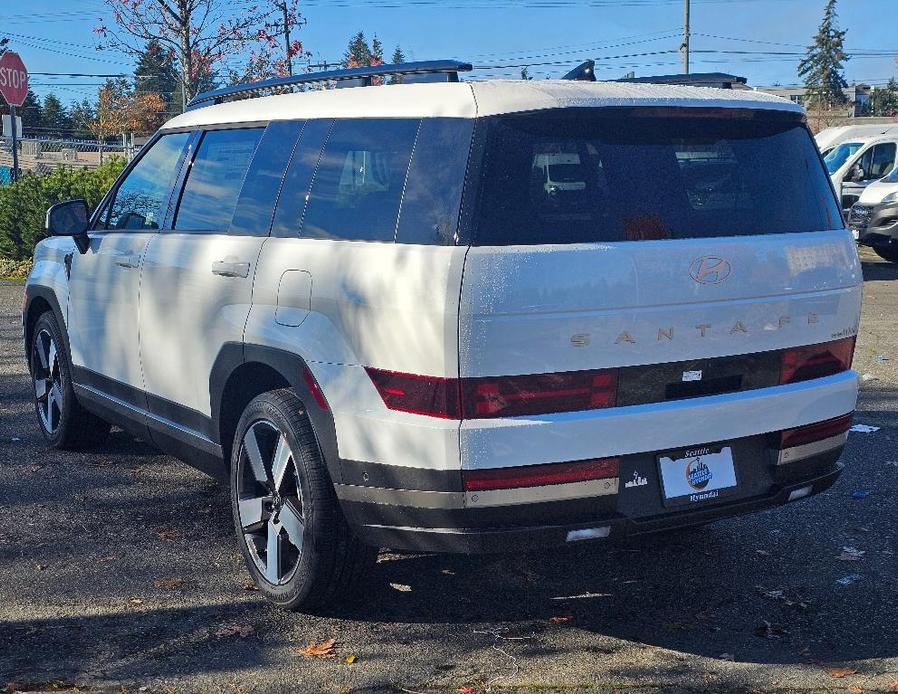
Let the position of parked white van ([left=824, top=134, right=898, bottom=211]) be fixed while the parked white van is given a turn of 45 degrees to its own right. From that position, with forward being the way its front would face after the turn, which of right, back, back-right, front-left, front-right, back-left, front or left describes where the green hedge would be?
front-left

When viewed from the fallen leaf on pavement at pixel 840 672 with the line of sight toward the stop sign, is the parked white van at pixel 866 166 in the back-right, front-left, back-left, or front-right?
front-right

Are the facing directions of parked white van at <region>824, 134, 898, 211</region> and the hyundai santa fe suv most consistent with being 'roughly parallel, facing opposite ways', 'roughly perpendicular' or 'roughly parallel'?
roughly perpendicular

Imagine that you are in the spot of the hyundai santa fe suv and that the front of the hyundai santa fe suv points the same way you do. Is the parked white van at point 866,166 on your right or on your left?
on your right

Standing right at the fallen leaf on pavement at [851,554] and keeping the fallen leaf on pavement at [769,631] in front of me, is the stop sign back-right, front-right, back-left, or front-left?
back-right

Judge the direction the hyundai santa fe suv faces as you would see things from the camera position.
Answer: facing away from the viewer and to the left of the viewer

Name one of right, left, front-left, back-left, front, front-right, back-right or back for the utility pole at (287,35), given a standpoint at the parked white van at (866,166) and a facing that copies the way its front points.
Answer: front-right

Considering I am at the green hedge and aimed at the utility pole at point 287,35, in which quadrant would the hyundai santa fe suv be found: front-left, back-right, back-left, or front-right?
back-right

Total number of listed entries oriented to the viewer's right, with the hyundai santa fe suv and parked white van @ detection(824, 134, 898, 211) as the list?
0

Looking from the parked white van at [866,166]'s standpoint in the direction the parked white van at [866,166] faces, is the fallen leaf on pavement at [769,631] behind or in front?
in front

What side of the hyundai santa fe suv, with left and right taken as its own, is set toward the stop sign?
front

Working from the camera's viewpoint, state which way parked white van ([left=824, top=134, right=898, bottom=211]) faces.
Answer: facing the viewer and to the left of the viewer

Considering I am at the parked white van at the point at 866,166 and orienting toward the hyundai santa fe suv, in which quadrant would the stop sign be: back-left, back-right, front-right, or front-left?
front-right

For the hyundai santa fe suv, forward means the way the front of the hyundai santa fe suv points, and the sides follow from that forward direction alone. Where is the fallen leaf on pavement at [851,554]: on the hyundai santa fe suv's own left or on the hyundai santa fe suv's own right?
on the hyundai santa fe suv's own right

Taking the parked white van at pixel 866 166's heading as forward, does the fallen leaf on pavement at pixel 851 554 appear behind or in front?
in front
